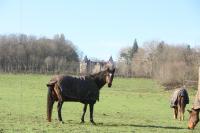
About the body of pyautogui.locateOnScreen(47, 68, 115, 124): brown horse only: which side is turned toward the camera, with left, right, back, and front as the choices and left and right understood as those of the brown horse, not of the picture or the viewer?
right

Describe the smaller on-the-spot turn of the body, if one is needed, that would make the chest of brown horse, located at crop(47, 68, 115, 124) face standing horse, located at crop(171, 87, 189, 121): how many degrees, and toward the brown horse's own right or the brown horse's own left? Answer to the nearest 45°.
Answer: approximately 45° to the brown horse's own left

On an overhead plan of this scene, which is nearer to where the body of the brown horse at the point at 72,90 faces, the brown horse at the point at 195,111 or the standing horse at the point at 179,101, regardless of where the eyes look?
the brown horse

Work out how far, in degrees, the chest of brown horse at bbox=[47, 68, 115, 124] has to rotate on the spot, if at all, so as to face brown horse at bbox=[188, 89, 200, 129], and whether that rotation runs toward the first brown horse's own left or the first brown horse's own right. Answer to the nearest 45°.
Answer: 0° — it already faces it
